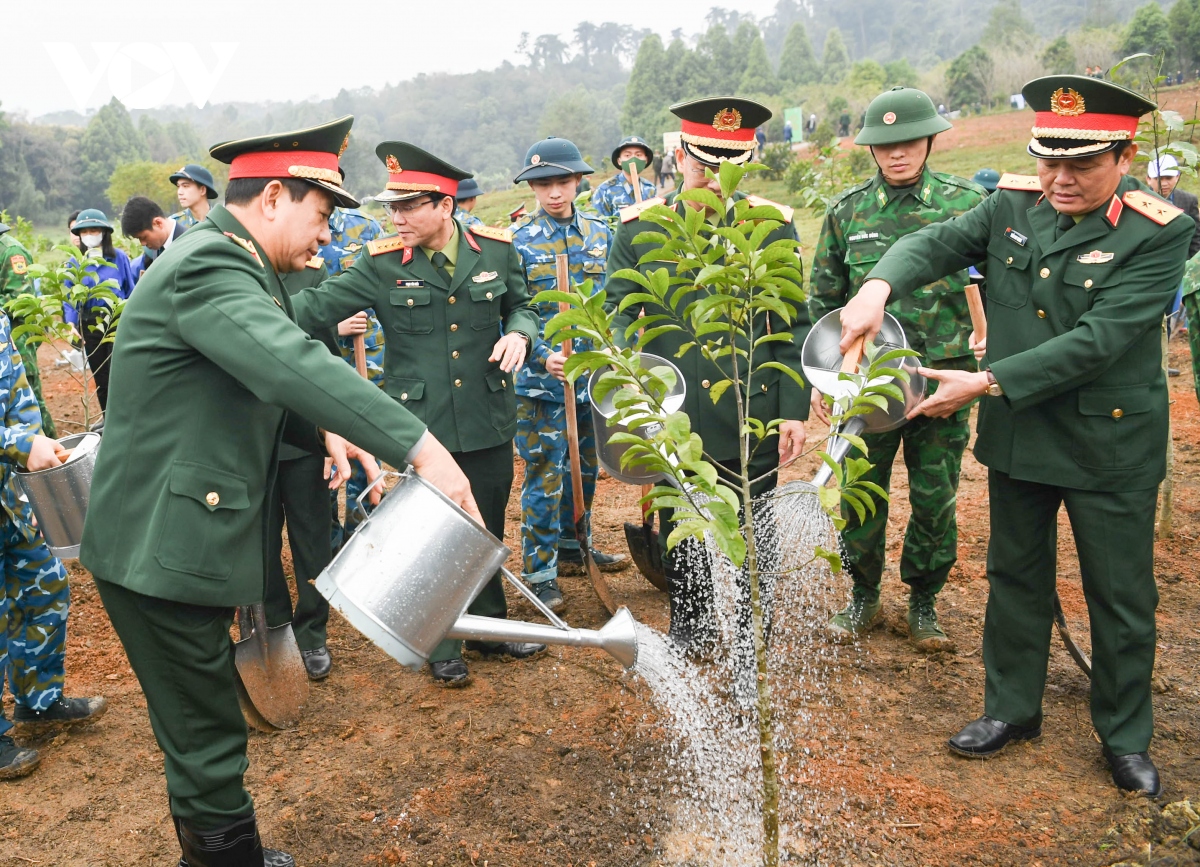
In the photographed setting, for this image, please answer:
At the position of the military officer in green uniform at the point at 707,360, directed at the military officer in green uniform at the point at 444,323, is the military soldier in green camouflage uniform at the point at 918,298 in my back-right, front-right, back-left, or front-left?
back-right

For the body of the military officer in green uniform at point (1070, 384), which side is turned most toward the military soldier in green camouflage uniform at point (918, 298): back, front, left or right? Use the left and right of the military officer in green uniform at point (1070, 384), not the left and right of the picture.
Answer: right

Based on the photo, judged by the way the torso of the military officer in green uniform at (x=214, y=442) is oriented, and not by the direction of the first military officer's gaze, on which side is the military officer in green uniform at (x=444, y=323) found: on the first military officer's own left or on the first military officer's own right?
on the first military officer's own left

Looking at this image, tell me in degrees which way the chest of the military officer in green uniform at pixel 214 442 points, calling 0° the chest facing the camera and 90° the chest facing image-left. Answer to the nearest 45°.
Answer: approximately 270°

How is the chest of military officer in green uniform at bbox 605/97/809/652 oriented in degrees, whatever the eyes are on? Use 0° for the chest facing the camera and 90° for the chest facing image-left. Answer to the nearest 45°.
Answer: approximately 0°
